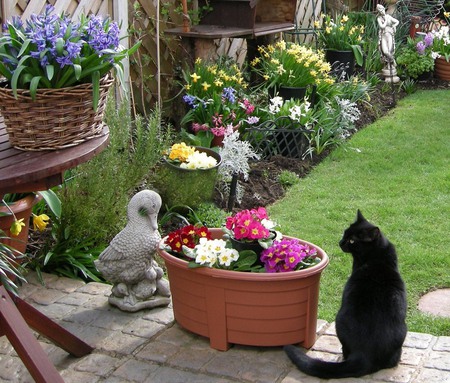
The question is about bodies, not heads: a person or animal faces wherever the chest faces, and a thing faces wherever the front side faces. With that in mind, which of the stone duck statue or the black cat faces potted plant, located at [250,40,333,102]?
the black cat

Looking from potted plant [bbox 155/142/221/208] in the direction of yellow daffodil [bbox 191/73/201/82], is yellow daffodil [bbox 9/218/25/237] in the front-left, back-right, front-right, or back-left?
back-left

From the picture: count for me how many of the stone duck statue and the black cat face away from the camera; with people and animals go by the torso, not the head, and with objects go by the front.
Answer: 1

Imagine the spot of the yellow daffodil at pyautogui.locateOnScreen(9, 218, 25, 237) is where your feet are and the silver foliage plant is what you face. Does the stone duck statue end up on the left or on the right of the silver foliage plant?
right

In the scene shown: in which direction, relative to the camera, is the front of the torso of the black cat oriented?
away from the camera

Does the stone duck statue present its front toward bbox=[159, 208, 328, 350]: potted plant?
yes

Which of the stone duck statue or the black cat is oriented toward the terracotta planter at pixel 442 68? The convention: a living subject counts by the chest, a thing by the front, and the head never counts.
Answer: the black cat

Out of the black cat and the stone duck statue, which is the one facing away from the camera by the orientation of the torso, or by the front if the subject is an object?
the black cat

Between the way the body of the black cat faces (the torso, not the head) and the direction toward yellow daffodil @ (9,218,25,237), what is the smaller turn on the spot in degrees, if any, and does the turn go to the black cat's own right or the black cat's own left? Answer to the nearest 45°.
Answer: approximately 90° to the black cat's own left

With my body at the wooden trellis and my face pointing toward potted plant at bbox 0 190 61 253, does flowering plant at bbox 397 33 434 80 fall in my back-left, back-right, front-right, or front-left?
back-left

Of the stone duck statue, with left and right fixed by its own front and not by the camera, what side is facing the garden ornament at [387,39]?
left

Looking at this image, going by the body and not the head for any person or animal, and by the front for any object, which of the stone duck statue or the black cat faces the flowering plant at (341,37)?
the black cat

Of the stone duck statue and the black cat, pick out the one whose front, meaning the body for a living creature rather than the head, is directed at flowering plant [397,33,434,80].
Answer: the black cat
